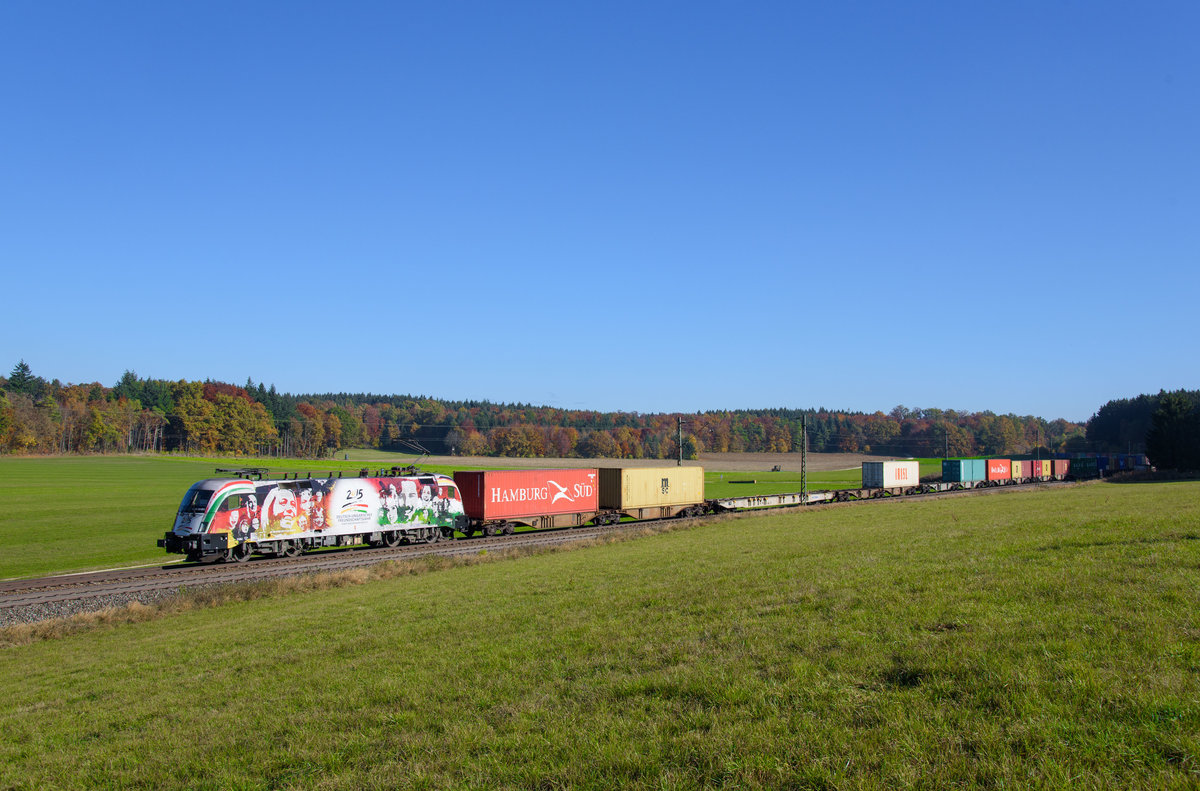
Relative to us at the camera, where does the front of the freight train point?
facing the viewer and to the left of the viewer
